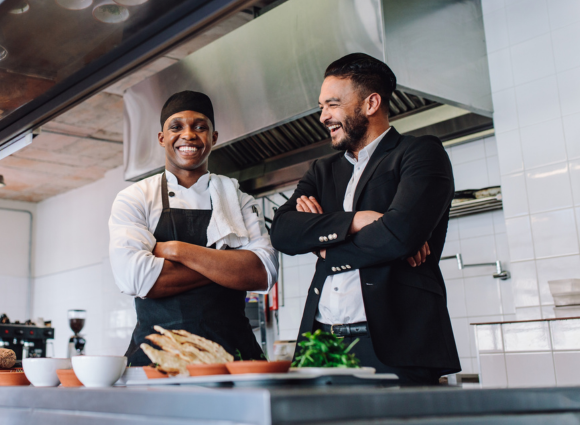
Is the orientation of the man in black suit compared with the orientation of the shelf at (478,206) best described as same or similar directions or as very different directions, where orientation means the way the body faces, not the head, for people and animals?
same or similar directions

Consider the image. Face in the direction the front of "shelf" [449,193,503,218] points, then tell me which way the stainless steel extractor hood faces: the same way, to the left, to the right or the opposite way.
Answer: the same way

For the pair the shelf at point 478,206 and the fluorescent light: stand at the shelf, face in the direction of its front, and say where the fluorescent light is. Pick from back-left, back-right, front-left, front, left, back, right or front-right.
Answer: front

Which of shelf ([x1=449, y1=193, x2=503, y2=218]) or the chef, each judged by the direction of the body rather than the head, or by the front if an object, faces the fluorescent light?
the shelf

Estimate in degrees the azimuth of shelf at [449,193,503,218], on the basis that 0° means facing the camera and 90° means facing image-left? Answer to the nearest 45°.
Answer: approximately 45°

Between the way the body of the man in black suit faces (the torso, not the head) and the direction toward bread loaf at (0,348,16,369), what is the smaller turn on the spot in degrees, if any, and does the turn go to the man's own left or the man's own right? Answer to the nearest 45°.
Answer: approximately 45° to the man's own right

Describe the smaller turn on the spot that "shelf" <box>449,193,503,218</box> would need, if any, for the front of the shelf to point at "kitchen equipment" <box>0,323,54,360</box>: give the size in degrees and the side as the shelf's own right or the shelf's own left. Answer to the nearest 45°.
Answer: approximately 45° to the shelf's own right

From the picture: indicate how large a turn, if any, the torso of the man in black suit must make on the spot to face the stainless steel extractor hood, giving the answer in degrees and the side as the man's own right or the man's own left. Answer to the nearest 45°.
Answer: approximately 135° to the man's own right

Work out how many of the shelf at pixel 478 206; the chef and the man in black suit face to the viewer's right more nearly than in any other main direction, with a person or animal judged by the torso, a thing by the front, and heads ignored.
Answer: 0

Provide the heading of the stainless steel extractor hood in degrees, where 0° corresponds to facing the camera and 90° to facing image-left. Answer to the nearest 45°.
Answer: approximately 45°

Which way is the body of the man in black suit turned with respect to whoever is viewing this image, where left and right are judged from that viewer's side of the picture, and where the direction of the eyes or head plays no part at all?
facing the viewer and to the left of the viewer

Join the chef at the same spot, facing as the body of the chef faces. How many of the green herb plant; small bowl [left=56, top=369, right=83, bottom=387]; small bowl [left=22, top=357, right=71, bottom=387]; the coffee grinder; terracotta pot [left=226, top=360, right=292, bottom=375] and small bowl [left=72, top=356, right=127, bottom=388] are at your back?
1

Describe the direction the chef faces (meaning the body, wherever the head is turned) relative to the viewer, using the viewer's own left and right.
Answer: facing the viewer

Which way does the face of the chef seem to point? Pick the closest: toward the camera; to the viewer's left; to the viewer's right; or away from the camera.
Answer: toward the camera

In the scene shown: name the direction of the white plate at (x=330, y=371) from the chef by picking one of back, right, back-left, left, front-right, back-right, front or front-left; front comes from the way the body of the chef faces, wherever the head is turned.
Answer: front
